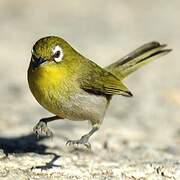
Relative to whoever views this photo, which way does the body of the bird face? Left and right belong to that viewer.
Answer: facing the viewer and to the left of the viewer
